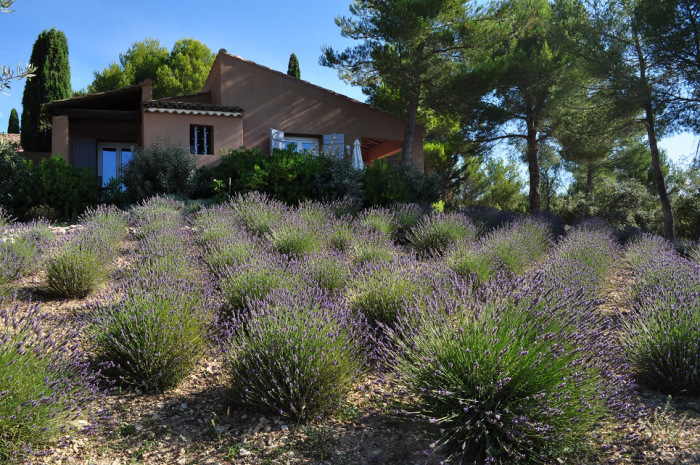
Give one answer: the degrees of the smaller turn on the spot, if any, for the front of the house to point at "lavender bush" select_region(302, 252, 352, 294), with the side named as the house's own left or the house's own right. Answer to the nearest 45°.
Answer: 0° — it already faces it

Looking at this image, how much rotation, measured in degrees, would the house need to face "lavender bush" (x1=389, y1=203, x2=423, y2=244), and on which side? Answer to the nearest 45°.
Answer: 0° — it already faces it

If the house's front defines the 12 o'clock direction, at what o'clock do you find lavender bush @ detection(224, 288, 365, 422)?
The lavender bush is roughly at 12 o'clock from the house.

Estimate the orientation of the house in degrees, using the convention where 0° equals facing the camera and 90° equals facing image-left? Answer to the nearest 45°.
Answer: approximately 0°

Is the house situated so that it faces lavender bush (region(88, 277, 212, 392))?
yes

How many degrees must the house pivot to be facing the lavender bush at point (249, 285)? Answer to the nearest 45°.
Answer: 0° — it already faces it

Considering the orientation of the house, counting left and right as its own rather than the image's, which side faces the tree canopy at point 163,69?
back
